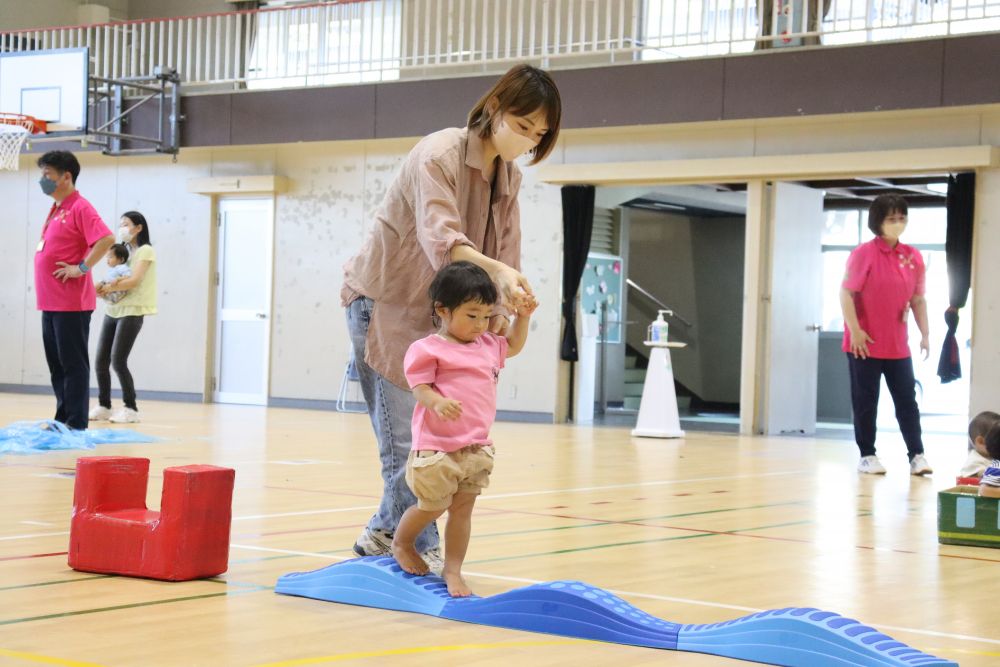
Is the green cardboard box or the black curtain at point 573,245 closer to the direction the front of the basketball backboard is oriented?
the green cardboard box

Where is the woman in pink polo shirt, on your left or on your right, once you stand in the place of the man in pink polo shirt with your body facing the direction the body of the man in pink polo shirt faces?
on your left

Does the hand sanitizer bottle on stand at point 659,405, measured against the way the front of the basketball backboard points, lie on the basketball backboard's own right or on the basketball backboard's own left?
on the basketball backboard's own left

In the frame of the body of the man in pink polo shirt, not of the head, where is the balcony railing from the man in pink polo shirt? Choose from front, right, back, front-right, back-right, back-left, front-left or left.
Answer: back

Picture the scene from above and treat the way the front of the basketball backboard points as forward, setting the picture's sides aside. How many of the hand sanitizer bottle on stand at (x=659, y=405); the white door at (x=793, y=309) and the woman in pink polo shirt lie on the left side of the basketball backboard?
3
